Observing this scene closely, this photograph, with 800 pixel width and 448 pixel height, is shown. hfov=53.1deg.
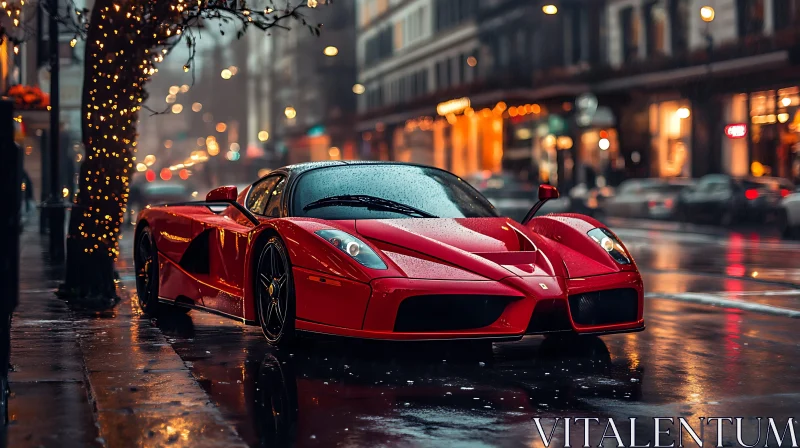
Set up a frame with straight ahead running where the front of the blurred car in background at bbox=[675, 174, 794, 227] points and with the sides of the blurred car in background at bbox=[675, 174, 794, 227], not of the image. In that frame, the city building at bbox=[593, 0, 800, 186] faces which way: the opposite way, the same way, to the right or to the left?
to the left

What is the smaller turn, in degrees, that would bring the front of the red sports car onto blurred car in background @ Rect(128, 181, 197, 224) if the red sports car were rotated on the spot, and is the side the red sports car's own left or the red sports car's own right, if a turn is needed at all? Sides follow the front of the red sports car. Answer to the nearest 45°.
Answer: approximately 135° to the red sports car's own left

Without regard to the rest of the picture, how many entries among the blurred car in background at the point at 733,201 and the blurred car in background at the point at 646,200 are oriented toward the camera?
0

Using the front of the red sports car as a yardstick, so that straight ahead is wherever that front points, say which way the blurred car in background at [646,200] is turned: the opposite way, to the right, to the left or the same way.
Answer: the opposite way

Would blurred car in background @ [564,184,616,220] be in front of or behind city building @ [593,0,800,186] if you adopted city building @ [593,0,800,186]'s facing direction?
in front

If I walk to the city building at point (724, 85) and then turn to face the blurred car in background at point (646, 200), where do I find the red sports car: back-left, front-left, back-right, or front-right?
front-left

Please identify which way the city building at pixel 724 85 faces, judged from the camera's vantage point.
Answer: facing the viewer and to the left of the viewer

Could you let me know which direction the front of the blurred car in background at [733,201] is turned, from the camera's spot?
facing away from the viewer and to the left of the viewer

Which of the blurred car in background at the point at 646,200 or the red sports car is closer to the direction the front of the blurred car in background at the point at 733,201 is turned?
the blurred car in background

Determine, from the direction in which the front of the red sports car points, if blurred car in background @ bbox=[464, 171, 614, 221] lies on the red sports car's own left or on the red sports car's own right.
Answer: on the red sports car's own left

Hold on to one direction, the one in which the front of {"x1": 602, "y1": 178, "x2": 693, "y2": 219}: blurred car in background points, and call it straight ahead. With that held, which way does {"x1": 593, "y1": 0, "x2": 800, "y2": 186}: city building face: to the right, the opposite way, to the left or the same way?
to the left

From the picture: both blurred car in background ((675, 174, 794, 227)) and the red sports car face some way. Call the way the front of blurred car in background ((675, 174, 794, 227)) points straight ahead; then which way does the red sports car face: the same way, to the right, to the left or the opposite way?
the opposite way
